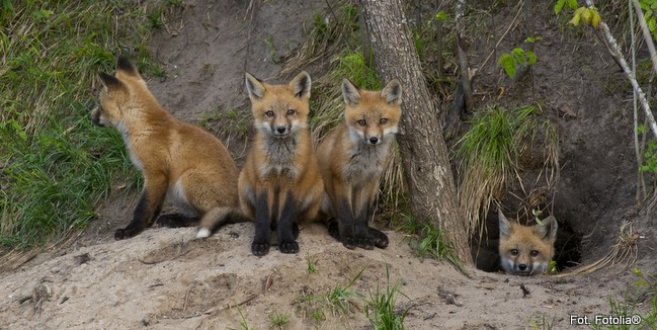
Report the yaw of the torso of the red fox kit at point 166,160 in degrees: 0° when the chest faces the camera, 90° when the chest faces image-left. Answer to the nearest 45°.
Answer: approximately 90°

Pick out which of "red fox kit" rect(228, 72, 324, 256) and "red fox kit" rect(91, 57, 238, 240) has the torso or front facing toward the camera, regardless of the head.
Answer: "red fox kit" rect(228, 72, 324, 256)

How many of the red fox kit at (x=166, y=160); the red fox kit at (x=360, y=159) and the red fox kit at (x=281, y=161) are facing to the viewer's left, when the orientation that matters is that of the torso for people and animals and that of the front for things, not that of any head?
1

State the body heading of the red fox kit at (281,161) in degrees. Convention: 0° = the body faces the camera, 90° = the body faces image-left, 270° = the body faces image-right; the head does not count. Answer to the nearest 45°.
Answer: approximately 0°

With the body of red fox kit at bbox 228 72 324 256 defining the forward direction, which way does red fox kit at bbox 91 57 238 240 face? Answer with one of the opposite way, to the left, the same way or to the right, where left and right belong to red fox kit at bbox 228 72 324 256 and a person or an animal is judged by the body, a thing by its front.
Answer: to the right

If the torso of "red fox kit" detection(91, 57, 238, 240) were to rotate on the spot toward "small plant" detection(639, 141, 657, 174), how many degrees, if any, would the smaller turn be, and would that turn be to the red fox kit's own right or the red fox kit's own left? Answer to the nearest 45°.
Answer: approximately 180°

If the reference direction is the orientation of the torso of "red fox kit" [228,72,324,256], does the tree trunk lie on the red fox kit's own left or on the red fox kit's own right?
on the red fox kit's own left

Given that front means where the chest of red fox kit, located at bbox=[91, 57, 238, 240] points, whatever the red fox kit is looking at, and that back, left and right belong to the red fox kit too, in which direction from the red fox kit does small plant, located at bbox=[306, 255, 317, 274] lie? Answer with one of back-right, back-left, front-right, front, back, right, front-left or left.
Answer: back-left

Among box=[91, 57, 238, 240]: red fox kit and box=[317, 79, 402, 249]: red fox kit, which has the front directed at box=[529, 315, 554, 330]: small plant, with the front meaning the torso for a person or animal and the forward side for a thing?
box=[317, 79, 402, 249]: red fox kit

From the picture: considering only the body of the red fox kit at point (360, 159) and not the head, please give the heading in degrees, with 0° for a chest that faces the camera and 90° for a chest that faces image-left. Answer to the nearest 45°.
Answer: approximately 315°

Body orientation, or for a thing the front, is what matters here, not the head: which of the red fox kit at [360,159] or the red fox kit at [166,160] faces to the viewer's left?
the red fox kit at [166,160]
